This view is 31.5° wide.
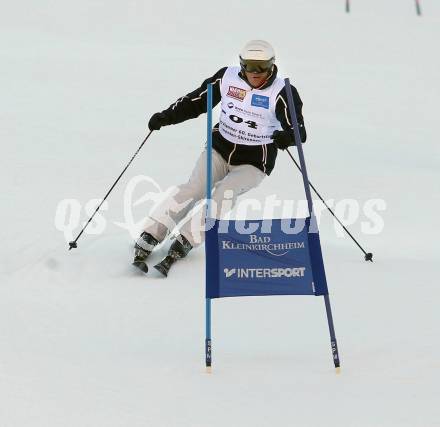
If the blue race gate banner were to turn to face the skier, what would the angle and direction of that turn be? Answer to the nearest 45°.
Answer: approximately 180°

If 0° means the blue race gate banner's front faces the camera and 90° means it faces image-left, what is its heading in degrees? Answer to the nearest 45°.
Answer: approximately 0°
